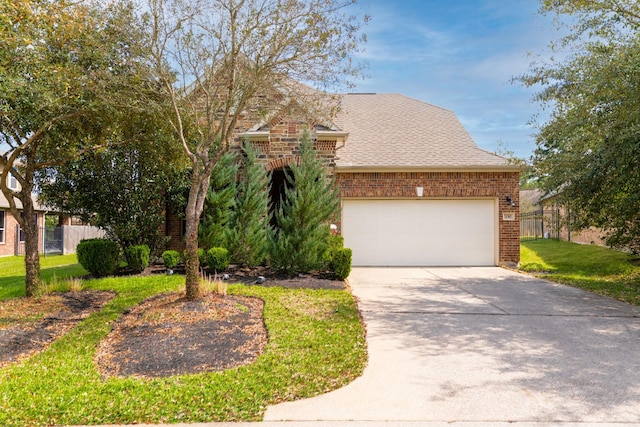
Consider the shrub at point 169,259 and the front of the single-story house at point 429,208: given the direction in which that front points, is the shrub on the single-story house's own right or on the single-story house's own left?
on the single-story house's own right

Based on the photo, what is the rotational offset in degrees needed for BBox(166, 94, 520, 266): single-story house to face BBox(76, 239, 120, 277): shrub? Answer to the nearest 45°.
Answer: approximately 45° to its right

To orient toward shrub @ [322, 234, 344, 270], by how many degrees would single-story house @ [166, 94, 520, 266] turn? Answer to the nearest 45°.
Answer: approximately 45° to its right

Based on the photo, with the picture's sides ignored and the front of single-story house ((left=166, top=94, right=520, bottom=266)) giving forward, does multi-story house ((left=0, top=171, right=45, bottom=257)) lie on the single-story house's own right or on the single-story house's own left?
on the single-story house's own right

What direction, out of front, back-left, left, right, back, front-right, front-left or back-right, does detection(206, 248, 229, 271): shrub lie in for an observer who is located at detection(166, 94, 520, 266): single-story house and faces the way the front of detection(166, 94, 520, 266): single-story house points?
front-right

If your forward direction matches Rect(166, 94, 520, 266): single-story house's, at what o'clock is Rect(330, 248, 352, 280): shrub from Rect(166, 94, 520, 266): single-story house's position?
The shrub is roughly at 1 o'clock from the single-story house.

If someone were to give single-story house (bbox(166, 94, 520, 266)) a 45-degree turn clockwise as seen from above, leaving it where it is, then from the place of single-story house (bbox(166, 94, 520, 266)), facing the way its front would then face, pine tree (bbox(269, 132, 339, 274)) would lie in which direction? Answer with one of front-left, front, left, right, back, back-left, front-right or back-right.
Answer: front

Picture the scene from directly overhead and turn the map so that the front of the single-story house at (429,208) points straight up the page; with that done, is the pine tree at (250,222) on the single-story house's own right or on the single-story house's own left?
on the single-story house's own right

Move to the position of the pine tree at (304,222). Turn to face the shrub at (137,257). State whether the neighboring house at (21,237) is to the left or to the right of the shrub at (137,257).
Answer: right

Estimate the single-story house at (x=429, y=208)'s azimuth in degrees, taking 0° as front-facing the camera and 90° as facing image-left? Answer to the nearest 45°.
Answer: approximately 0°

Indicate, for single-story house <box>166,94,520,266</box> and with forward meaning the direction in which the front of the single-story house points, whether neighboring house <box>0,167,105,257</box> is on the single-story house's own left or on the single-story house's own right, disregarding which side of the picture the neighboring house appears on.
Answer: on the single-story house's own right
